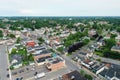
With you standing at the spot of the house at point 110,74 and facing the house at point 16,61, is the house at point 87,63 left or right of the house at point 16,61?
right

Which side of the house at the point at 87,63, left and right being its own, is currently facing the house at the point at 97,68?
left

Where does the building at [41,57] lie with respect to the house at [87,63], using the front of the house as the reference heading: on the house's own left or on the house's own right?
on the house's own right

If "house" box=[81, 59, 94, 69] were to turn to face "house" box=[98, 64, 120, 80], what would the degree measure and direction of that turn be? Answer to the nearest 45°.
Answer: approximately 90° to its left

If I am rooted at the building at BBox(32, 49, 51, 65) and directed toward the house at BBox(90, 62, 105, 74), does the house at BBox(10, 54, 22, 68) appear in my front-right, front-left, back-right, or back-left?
back-right

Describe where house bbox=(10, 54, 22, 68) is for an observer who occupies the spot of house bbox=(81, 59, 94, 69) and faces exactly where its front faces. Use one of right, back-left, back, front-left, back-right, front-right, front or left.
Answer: front-right

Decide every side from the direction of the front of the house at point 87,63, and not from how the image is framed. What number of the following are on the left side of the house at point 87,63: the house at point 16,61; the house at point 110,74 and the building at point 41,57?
1

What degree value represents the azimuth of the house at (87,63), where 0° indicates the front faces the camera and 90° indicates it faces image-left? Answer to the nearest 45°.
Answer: approximately 45°
